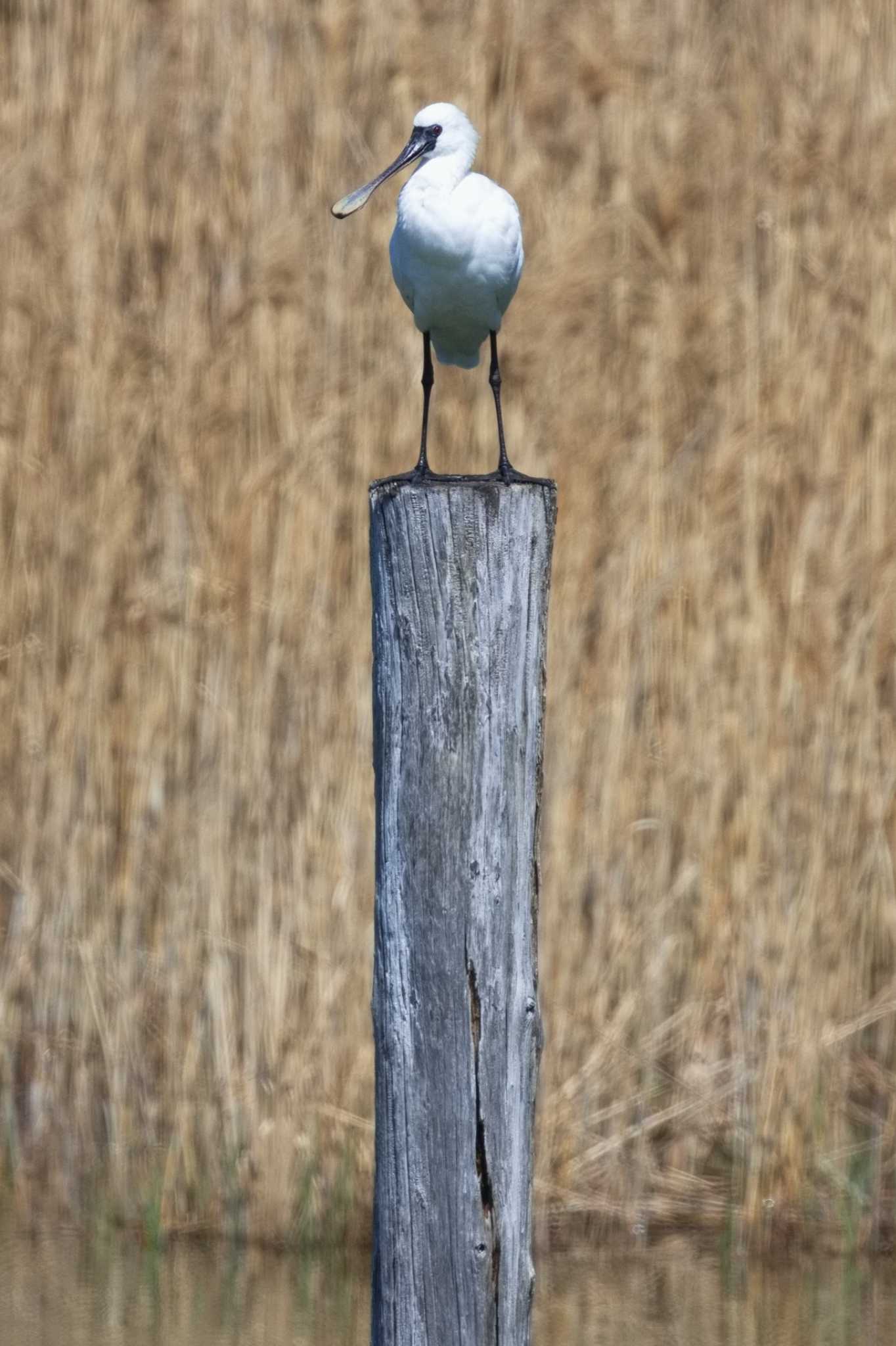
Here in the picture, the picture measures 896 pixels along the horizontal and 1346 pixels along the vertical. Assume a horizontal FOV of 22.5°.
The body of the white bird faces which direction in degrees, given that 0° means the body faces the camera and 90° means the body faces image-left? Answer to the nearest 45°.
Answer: approximately 0°
